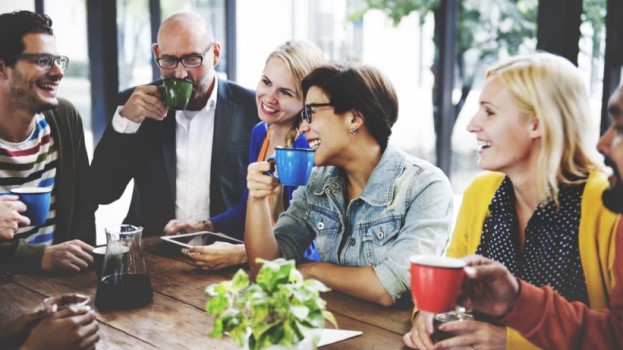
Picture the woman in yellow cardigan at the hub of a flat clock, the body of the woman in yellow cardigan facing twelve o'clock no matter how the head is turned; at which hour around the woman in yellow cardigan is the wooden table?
The wooden table is roughly at 1 o'clock from the woman in yellow cardigan.

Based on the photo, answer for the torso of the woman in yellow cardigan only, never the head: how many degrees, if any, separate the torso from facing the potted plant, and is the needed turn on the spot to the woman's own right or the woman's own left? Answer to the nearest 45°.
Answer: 0° — they already face it

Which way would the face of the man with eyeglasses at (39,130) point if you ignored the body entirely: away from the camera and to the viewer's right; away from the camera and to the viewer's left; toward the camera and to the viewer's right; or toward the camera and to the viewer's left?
toward the camera and to the viewer's right

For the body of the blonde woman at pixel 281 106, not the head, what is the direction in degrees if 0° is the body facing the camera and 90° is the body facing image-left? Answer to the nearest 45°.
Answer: approximately 45°

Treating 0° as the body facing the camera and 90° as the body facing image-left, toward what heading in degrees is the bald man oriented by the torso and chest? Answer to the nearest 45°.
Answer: approximately 0°

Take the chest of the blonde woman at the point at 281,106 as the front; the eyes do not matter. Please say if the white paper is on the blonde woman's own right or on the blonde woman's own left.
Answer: on the blonde woman's own left

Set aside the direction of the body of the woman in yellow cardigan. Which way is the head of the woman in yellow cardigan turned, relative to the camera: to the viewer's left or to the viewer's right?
to the viewer's left
